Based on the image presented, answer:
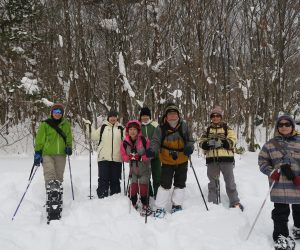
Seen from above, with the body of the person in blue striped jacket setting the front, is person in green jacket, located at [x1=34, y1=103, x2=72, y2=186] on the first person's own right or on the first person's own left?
on the first person's own right

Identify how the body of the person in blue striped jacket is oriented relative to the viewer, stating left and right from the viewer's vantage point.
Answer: facing the viewer

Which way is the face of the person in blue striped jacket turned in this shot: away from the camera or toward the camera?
toward the camera

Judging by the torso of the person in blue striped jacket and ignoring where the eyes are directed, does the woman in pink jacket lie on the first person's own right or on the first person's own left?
on the first person's own right

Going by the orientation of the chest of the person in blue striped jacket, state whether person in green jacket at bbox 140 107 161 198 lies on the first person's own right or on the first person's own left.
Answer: on the first person's own right

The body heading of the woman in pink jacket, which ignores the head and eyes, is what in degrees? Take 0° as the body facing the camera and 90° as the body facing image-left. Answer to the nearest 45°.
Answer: approximately 0°

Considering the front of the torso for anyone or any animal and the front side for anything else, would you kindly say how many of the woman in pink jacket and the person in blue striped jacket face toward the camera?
2

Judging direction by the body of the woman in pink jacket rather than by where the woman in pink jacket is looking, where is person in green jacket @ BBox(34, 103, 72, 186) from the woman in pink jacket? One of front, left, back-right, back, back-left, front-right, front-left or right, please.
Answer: right

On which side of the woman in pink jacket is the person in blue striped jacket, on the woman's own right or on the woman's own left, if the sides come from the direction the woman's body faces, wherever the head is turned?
on the woman's own left

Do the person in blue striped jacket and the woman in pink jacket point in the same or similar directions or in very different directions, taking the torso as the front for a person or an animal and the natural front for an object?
same or similar directions
